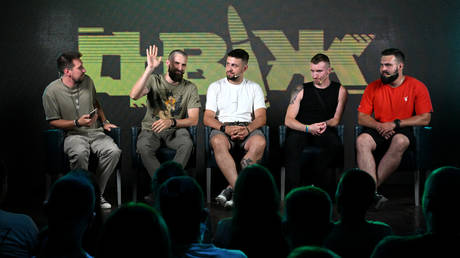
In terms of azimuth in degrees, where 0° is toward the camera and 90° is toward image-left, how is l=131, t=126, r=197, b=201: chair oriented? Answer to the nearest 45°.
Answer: approximately 0°

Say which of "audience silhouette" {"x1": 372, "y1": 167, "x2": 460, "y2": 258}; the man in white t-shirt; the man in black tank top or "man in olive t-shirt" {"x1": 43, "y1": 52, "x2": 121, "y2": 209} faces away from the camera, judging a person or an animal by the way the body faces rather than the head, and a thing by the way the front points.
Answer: the audience silhouette

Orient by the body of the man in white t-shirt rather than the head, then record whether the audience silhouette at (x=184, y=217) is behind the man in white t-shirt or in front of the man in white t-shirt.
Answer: in front

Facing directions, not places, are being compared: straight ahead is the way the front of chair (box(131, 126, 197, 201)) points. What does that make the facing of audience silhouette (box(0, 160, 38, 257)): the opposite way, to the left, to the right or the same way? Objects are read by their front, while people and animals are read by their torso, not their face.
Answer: the opposite way

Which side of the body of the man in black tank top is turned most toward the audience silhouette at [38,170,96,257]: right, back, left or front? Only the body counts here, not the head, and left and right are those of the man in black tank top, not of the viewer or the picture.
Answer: front

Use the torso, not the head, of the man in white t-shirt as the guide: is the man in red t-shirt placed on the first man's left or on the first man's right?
on the first man's left

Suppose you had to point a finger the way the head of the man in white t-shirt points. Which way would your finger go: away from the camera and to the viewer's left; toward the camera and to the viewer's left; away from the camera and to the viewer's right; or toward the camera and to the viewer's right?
toward the camera and to the viewer's left

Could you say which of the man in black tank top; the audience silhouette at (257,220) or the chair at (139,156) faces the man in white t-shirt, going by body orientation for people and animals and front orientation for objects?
the audience silhouette

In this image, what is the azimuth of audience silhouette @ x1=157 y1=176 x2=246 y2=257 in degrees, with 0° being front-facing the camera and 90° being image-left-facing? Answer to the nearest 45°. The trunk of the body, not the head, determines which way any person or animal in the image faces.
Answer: approximately 225°

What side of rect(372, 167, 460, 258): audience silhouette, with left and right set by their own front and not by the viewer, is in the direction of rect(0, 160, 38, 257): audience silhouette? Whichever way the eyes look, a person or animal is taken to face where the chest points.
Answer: left

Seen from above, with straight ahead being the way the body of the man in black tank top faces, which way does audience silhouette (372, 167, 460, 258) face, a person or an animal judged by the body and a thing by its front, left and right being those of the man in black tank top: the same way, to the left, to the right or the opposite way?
the opposite way

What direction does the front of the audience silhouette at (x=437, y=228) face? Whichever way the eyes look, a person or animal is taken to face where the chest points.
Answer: away from the camera

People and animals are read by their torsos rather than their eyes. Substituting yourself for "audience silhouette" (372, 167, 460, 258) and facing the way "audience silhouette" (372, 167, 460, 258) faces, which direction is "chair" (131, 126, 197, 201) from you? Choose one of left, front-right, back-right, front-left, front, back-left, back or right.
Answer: front-left

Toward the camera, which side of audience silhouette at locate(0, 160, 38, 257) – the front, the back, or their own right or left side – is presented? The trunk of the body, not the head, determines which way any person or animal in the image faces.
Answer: back

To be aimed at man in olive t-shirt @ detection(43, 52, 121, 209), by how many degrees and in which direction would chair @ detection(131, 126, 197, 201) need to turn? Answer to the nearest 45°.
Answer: approximately 90° to its right

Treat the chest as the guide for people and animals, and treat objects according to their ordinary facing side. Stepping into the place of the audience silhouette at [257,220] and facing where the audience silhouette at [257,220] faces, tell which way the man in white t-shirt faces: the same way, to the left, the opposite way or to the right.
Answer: the opposite way

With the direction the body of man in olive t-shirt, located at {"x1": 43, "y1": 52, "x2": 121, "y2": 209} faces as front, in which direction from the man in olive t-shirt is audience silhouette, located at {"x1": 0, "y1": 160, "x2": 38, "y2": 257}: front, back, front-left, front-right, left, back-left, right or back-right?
front-right

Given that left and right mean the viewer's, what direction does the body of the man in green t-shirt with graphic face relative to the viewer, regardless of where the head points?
facing the viewer
